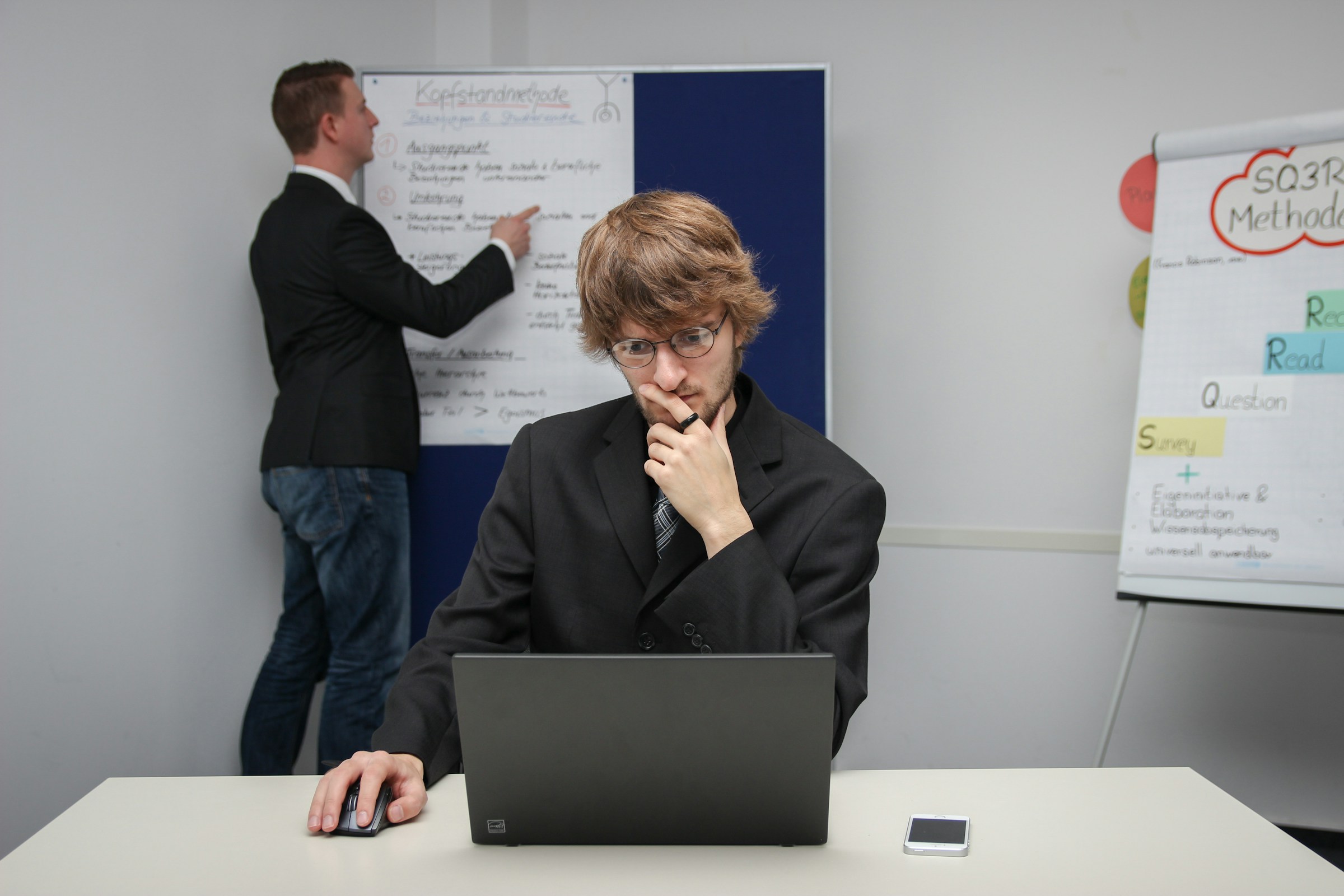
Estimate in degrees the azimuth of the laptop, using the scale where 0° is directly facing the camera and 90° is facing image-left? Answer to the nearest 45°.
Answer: approximately 180°

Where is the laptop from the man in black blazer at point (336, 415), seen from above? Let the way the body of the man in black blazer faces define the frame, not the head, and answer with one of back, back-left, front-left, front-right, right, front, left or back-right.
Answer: back-right

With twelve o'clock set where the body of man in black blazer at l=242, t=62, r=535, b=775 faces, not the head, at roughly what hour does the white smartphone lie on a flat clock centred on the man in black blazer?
The white smartphone is roughly at 4 o'clock from the man in black blazer.

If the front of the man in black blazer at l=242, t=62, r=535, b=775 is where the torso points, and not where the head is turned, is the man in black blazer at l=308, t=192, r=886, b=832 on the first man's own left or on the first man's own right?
on the first man's own right

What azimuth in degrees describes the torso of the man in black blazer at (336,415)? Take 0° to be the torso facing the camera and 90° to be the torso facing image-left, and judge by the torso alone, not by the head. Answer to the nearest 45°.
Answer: approximately 225°
